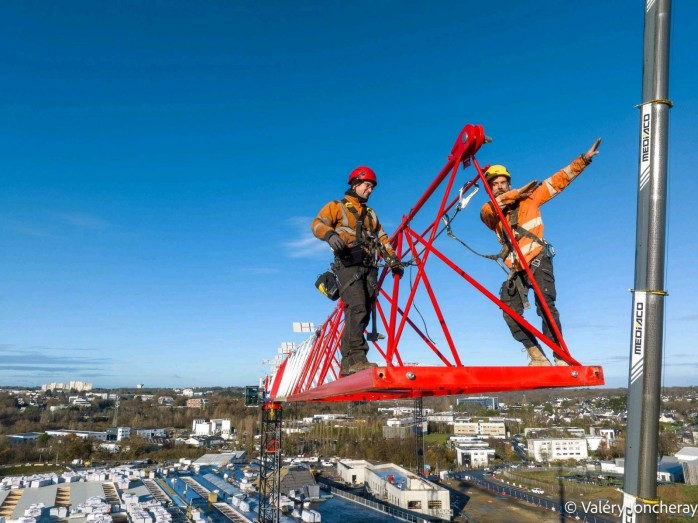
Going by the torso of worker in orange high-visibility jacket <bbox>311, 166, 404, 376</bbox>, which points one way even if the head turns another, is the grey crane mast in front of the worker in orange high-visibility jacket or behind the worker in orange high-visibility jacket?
in front

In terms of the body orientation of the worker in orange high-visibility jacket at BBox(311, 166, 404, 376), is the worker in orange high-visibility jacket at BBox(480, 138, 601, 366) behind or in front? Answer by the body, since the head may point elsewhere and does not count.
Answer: in front

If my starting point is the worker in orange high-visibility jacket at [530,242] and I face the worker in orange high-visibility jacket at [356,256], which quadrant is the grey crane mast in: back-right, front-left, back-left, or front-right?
back-left

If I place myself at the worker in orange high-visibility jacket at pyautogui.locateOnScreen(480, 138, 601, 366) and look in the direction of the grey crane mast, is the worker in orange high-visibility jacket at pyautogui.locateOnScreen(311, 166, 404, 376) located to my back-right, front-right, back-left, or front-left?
back-right

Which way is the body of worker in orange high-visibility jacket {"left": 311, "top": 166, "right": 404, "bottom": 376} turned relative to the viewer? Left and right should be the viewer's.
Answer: facing the viewer and to the right of the viewer
